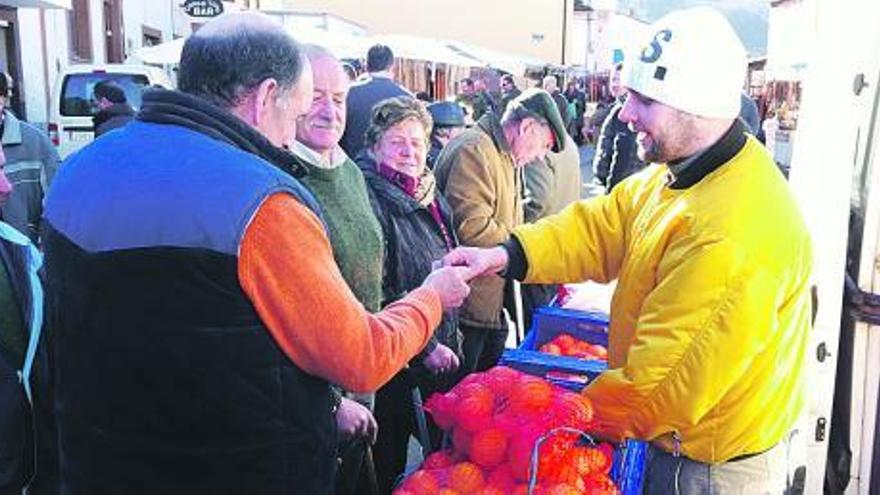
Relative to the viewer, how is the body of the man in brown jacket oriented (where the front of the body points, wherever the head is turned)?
to the viewer's right

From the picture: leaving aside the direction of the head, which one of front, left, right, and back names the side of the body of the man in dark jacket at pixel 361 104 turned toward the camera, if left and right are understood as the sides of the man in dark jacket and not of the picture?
back

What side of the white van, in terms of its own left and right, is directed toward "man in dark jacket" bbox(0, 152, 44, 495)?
back

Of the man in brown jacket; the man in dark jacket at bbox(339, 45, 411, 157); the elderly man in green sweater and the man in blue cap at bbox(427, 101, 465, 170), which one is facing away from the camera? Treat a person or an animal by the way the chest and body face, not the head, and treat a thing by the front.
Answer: the man in dark jacket

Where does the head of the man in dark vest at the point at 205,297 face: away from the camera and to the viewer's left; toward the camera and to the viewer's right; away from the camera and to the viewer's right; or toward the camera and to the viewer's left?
away from the camera and to the viewer's right

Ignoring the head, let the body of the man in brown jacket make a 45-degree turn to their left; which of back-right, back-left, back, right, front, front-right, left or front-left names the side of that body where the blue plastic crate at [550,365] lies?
back-right

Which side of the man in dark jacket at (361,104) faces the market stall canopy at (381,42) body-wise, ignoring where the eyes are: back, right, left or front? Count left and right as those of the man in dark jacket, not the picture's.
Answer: front

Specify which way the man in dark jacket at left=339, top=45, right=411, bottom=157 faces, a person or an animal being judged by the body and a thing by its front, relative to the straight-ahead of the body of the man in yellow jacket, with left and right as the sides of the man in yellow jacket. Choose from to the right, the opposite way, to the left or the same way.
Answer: to the right

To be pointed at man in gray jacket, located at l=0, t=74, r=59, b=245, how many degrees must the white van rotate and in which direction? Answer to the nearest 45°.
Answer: approximately 180°

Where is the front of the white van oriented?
away from the camera

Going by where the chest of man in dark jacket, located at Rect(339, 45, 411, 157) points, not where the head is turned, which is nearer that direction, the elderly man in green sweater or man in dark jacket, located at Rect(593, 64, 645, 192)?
the man in dark jacket

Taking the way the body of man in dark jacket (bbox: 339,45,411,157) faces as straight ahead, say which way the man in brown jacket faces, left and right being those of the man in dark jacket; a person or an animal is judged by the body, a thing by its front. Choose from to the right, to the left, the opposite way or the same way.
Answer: to the right

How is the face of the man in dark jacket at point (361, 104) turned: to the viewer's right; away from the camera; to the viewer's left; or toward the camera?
away from the camera

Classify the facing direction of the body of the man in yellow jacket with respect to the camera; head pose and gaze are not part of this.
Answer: to the viewer's left
